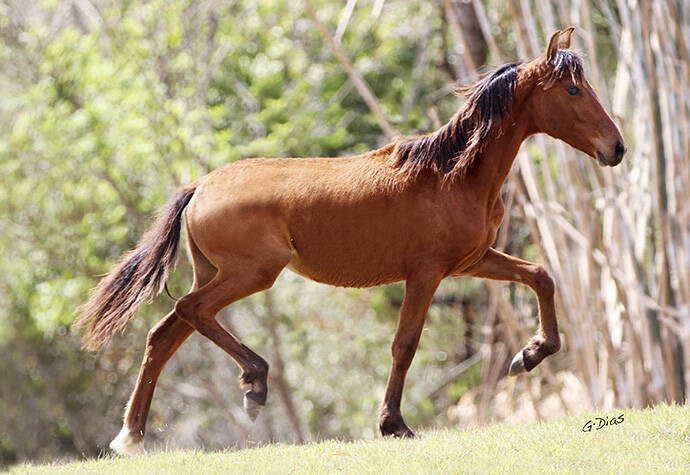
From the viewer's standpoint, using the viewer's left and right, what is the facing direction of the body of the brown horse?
facing to the right of the viewer
